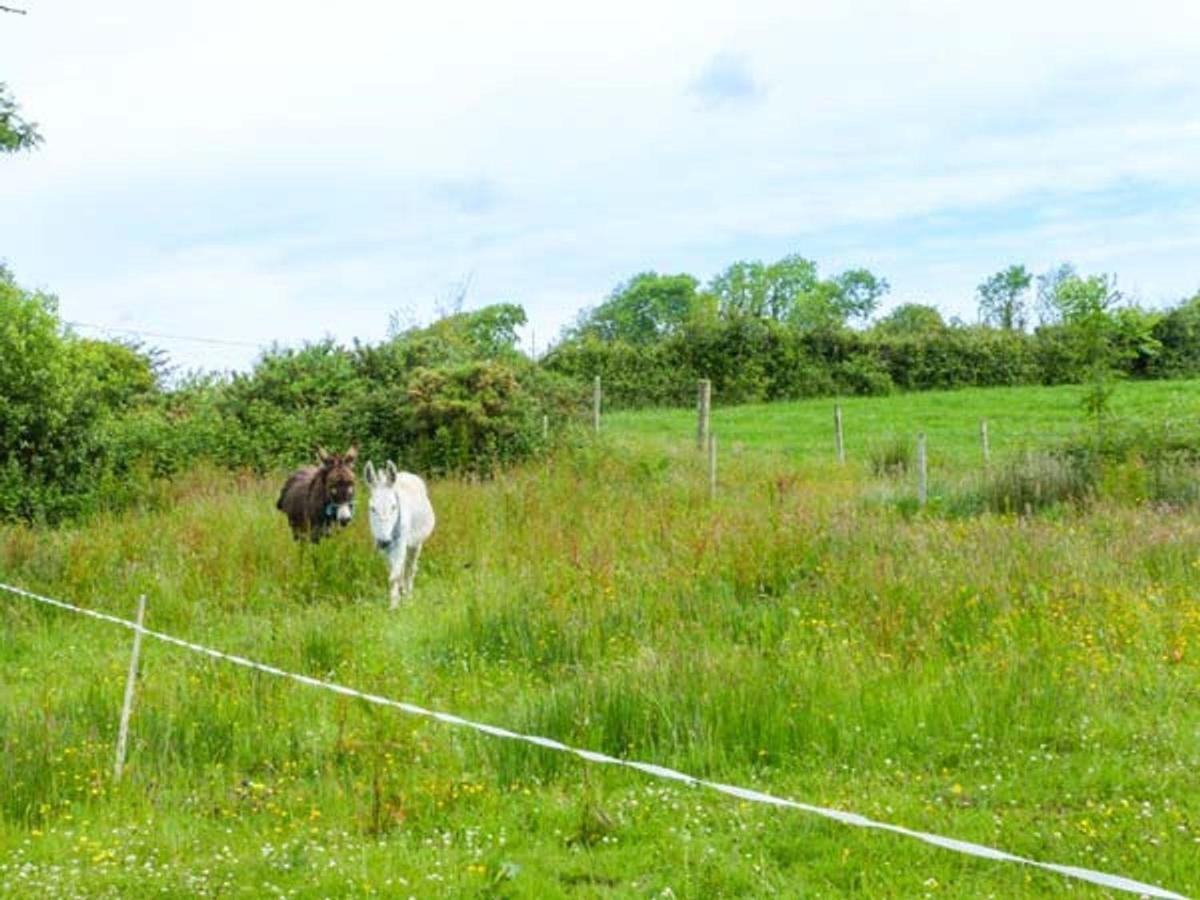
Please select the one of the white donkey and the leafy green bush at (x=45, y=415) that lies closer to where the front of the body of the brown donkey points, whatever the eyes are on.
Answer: the white donkey

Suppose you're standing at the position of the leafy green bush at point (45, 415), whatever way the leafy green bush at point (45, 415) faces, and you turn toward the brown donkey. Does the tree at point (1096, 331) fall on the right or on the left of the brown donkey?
left

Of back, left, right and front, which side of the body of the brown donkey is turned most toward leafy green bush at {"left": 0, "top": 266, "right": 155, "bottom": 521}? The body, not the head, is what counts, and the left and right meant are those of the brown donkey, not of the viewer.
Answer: back

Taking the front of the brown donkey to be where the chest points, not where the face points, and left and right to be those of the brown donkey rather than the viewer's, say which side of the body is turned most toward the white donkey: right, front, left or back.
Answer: front

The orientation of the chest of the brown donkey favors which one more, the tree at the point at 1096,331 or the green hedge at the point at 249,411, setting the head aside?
the tree

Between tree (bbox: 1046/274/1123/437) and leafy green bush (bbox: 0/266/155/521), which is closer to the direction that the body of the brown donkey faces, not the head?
the tree

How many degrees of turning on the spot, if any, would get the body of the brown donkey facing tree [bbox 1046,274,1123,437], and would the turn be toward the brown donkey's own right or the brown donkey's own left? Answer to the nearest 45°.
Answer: approximately 45° to the brown donkey's own left

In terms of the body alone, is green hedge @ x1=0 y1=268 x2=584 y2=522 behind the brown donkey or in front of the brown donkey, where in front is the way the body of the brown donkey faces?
behind

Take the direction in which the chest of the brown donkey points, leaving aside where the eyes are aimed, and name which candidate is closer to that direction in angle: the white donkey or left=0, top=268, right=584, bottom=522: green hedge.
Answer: the white donkey

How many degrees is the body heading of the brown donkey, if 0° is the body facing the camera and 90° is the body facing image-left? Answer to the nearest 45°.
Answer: approximately 315°
